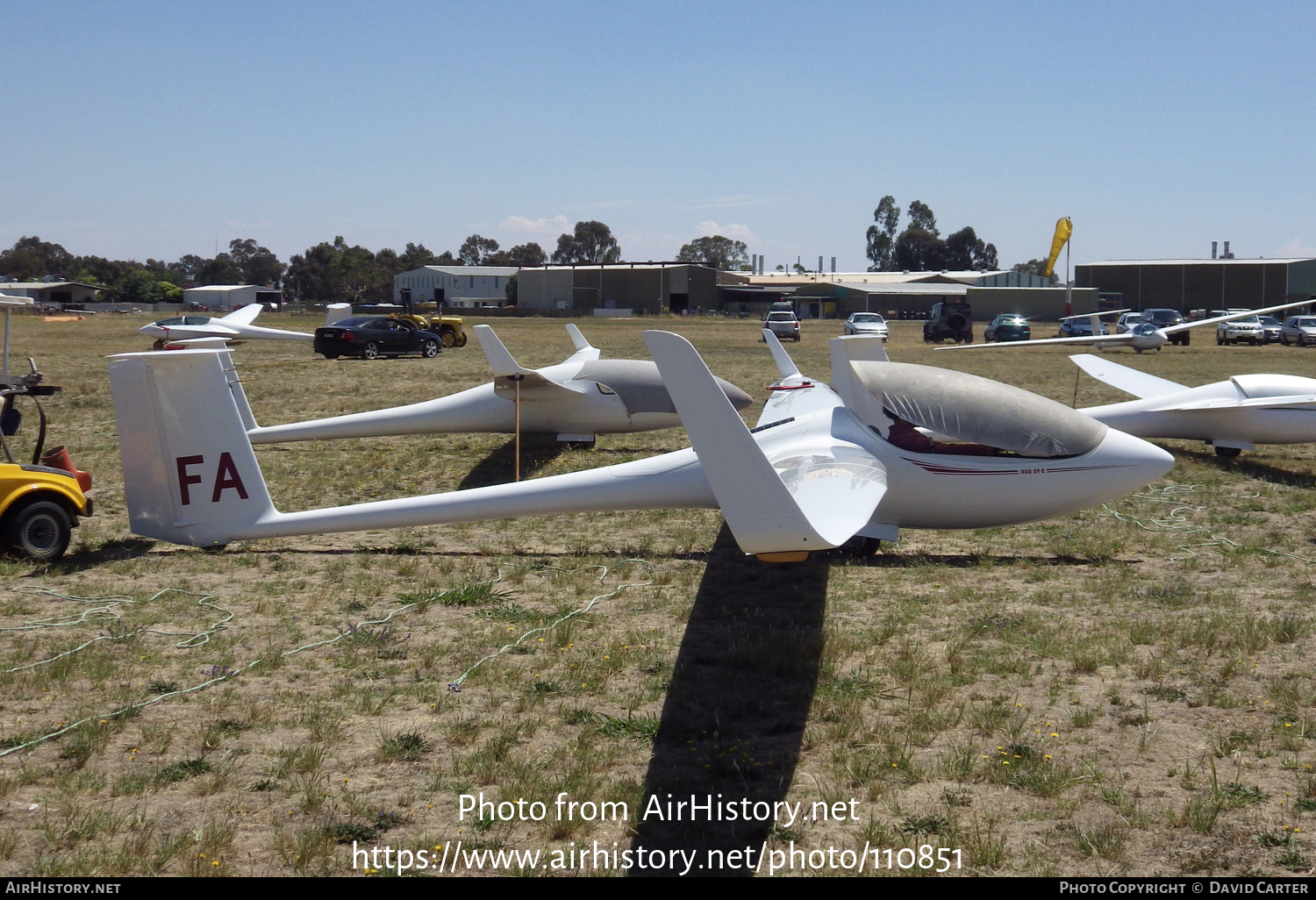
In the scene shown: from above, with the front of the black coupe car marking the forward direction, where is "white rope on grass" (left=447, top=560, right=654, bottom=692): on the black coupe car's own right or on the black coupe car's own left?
on the black coupe car's own right

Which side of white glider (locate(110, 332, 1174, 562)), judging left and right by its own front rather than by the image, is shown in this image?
right

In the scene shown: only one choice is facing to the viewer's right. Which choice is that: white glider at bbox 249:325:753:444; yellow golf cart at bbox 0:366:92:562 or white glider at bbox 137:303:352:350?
white glider at bbox 249:325:753:444

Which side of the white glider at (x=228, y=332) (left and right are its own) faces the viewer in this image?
left

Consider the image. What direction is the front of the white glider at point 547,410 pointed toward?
to the viewer's right

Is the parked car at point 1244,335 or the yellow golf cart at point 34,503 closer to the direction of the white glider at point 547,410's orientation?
the parked car

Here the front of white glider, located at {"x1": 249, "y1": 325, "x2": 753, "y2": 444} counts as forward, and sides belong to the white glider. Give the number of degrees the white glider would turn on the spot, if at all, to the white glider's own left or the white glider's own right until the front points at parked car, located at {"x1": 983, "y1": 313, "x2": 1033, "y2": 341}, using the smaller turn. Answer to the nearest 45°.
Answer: approximately 45° to the white glider's own left

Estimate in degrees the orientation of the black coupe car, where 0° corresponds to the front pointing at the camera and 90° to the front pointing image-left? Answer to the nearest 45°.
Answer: approximately 225°

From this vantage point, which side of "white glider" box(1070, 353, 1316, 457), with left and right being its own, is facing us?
right
